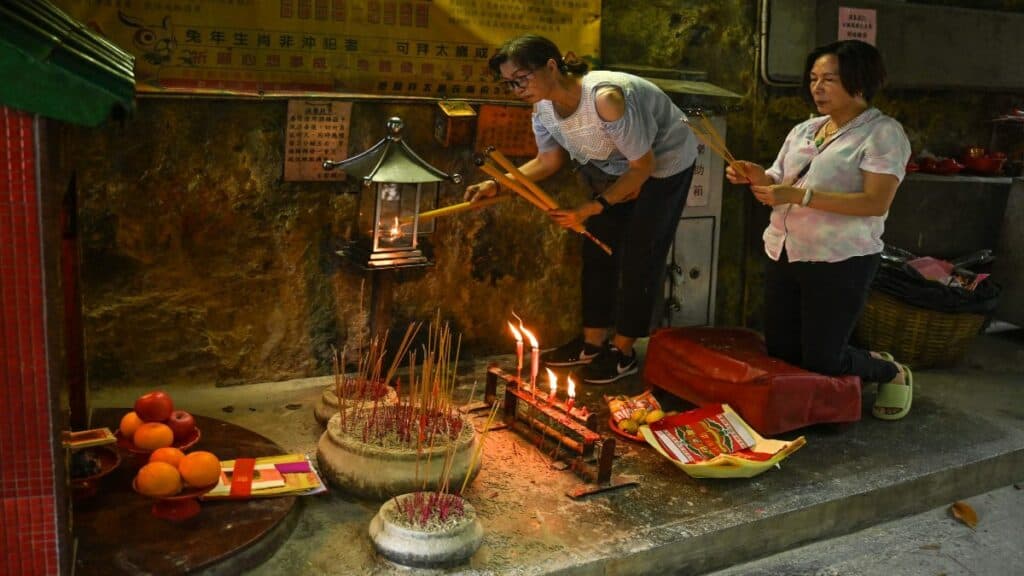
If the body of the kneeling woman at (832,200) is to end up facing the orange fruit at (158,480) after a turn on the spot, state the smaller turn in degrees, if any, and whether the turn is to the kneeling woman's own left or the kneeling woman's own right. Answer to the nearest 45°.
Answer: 0° — they already face it

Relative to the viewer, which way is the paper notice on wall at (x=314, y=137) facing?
toward the camera

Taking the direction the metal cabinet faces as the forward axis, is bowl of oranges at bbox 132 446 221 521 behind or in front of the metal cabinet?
in front

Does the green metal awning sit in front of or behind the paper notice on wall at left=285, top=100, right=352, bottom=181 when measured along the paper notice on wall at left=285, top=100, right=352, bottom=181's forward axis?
in front

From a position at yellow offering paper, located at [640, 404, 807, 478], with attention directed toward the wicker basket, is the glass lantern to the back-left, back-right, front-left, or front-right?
back-left

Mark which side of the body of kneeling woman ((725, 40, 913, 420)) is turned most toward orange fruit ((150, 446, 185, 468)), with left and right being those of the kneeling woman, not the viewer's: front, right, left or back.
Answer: front

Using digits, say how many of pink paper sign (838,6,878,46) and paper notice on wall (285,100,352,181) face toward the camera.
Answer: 2

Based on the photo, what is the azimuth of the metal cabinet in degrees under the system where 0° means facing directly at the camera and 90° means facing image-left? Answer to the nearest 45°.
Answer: approximately 0°

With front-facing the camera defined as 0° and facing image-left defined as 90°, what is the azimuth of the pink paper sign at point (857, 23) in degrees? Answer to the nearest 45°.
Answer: approximately 0°

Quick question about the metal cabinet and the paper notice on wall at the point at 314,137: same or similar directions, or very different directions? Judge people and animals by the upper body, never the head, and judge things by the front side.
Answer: same or similar directions

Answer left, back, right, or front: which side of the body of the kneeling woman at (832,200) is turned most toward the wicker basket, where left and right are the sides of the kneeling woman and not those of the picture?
back

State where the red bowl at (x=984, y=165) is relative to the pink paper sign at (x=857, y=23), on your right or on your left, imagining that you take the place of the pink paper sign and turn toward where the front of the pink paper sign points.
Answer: on your left

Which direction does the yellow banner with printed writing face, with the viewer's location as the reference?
facing the viewer
